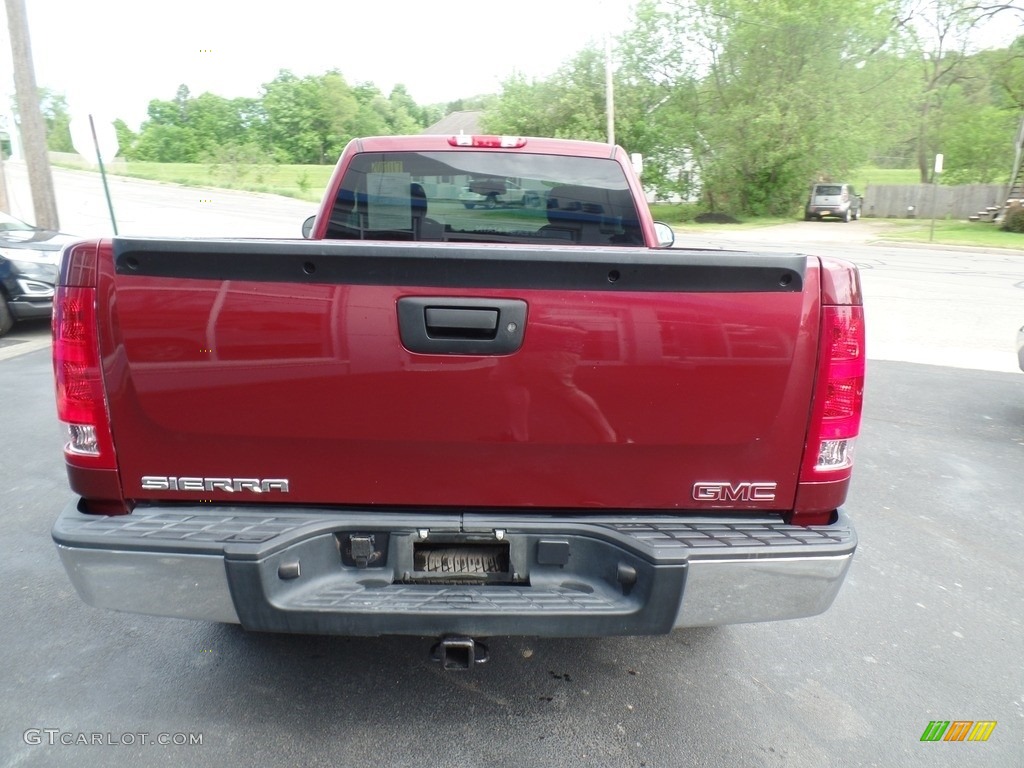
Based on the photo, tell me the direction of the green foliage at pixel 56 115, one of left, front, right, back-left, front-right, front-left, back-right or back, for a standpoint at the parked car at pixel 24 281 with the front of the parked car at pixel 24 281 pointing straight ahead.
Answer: back-left

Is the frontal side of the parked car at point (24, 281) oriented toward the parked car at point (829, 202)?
no

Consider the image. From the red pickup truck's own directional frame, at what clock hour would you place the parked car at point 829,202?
The parked car is roughly at 1 o'clock from the red pickup truck.

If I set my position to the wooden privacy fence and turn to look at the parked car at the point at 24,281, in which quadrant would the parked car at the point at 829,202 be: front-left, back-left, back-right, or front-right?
front-right

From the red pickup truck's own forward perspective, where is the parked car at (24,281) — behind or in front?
in front

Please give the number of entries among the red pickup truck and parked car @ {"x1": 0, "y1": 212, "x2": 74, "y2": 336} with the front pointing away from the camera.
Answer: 1

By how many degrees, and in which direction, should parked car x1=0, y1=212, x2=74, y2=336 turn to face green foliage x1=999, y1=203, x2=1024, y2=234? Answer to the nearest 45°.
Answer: approximately 45° to its left

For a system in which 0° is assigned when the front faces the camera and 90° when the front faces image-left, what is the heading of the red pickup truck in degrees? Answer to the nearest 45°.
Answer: approximately 180°

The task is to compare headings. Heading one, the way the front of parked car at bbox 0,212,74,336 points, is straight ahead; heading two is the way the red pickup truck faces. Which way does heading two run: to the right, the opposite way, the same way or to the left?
to the left

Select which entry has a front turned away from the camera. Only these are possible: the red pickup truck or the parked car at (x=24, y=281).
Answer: the red pickup truck

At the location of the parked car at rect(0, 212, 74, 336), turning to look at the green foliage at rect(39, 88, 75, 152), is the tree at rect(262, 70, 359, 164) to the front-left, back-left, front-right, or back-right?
front-right

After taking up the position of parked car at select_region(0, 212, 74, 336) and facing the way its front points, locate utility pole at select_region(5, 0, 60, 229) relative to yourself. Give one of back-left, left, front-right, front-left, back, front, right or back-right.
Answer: back-left

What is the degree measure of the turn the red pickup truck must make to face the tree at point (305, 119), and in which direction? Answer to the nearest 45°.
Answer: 0° — it already faces it

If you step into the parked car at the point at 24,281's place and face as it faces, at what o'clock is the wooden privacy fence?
The wooden privacy fence is roughly at 10 o'clock from the parked car.
